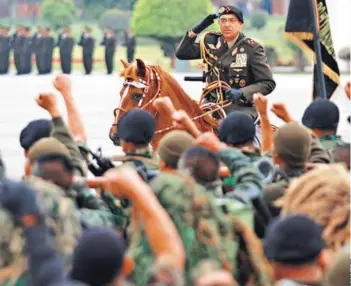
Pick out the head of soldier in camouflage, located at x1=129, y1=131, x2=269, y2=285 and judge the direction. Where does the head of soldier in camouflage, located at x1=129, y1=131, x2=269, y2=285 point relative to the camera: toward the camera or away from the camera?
away from the camera

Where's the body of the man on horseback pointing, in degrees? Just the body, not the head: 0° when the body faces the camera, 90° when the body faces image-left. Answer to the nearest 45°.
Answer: approximately 45°

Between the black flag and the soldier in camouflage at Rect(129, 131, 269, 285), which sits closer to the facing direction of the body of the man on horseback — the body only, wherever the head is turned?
the soldier in camouflage

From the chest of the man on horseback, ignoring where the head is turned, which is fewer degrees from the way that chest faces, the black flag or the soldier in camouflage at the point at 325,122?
the soldier in camouflage

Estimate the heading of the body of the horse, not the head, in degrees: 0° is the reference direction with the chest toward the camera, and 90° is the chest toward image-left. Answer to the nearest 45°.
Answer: approximately 45°

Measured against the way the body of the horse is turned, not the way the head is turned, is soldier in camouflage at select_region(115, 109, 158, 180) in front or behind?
in front

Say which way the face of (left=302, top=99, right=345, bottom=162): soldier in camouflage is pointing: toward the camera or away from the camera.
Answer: away from the camera

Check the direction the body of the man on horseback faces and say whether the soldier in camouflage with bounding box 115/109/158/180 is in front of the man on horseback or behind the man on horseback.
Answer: in front

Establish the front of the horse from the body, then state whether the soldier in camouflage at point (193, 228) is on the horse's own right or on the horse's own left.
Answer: on the horse's own left
